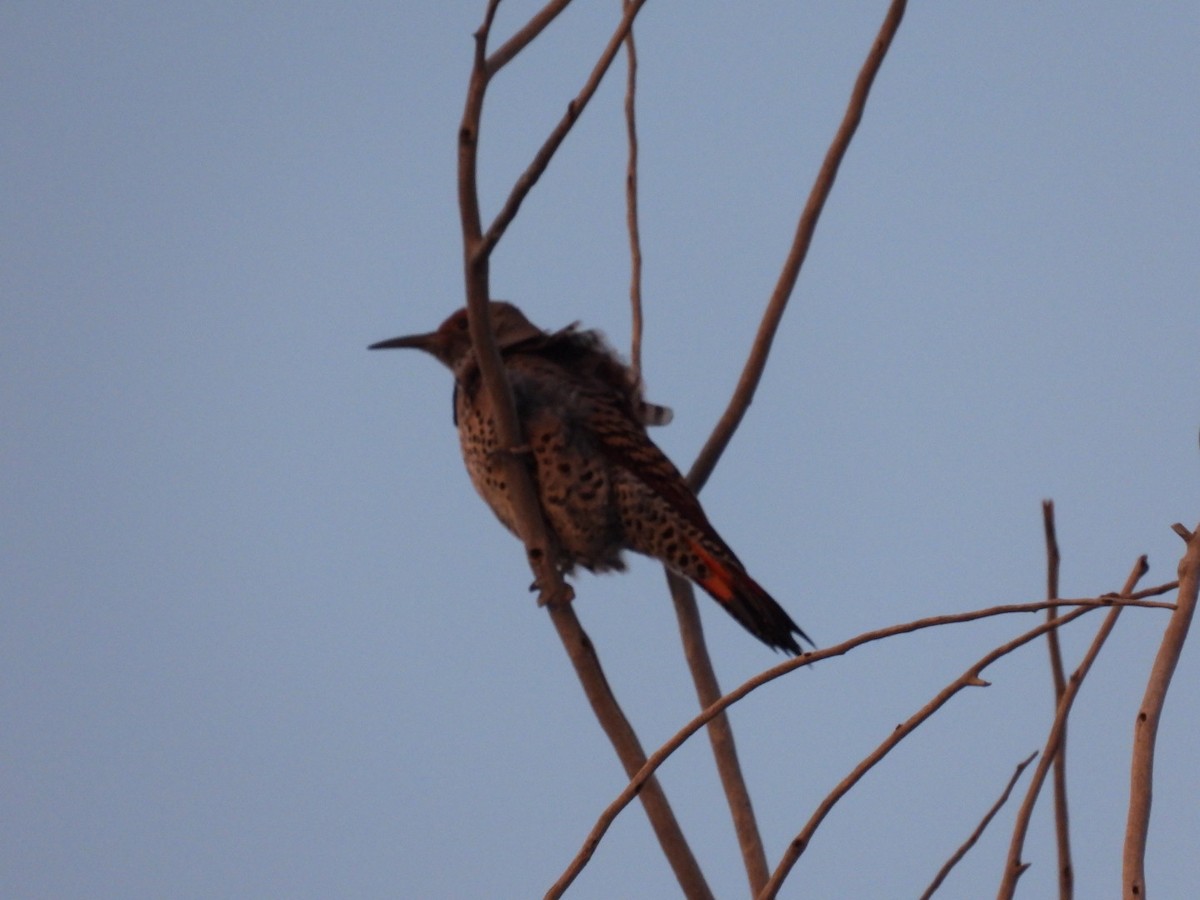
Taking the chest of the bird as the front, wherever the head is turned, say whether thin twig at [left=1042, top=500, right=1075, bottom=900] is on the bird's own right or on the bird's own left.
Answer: on the bird's own left

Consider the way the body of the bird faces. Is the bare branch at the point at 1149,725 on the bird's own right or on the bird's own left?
on the bird's own left

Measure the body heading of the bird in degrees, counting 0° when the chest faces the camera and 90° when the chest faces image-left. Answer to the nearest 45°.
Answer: approximately 90°

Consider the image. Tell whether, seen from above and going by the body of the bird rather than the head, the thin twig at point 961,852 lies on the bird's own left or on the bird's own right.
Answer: on the bird's own left
